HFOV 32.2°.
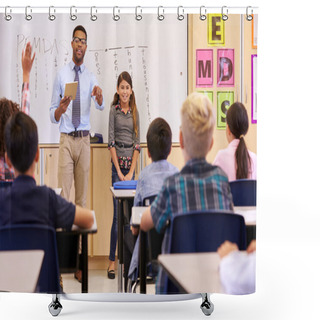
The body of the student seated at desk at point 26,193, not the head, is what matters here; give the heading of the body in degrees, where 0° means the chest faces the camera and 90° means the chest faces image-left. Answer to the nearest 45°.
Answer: approximately 180°

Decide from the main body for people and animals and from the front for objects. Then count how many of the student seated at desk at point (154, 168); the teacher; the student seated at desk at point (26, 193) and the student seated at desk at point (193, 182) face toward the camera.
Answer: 1

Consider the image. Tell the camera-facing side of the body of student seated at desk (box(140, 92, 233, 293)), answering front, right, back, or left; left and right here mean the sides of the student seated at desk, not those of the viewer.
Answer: back

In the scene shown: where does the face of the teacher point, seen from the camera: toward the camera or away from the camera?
toward the camera

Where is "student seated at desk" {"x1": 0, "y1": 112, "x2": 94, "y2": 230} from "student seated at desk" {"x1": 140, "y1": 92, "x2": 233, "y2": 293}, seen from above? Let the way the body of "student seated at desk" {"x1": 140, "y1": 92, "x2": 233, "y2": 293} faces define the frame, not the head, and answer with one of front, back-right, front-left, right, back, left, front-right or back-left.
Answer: left

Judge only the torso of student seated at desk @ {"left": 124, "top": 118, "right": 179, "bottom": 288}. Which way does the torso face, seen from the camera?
away from the camera

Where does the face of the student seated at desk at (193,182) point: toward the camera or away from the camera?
away from the camera

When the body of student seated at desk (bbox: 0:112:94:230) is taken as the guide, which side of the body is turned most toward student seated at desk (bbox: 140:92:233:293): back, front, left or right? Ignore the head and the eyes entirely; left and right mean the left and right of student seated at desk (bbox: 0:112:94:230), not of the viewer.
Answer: right

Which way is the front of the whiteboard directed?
toward the camera

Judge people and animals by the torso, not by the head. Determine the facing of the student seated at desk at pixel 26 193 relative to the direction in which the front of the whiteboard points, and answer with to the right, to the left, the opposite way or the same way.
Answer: the opposite way
